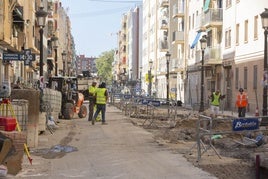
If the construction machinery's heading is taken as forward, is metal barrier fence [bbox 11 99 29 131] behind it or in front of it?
in front

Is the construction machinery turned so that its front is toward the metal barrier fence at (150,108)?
no

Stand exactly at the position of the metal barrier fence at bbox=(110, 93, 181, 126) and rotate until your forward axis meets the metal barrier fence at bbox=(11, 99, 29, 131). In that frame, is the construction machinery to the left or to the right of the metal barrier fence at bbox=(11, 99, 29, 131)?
right
